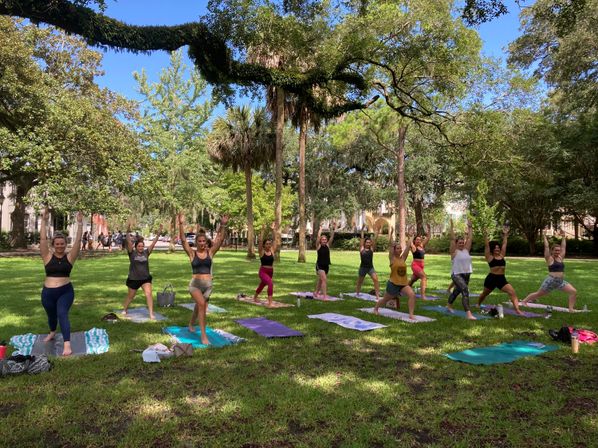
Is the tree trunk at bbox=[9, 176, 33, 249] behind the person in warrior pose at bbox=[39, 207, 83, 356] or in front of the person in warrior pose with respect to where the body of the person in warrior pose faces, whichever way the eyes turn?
behind

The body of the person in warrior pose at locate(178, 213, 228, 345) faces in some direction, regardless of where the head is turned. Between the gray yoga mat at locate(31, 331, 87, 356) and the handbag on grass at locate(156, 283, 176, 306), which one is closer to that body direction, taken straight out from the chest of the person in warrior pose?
the gray yoga mat

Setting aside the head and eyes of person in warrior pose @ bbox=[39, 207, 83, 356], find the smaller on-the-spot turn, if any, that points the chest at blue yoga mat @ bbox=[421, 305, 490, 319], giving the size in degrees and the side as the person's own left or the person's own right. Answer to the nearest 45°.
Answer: approximately 90° to the person's own left

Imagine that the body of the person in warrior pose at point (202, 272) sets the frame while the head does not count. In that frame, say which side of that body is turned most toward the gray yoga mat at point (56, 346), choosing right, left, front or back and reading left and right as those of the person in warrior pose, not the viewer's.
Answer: right

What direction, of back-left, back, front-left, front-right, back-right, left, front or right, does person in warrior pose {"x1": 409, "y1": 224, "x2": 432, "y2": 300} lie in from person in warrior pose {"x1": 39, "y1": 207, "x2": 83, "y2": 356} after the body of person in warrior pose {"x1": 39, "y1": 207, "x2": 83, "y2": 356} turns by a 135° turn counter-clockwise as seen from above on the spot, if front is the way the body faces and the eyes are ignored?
front-right

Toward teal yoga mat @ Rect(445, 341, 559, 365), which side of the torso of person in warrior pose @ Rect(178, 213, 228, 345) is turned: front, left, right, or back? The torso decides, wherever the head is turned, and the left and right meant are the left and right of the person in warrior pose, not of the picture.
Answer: left

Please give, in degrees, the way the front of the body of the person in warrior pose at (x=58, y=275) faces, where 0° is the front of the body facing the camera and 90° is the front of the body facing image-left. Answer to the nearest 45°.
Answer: approximately 0°

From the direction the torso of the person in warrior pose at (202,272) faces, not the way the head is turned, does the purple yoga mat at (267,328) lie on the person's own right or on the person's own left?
on the person's own left

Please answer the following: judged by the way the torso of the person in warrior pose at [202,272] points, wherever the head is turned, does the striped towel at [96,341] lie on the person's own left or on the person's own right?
on the person's own right

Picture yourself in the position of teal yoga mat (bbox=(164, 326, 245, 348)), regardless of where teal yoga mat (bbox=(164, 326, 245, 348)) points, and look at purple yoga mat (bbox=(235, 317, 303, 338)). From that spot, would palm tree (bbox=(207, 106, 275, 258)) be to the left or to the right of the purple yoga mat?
left

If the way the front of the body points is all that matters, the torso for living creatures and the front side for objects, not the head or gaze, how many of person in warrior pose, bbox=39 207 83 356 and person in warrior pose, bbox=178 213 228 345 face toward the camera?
2

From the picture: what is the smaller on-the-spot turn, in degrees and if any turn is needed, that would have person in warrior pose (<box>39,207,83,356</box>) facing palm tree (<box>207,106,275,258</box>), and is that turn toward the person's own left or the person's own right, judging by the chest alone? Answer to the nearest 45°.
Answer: approximately 135° to the person's own left

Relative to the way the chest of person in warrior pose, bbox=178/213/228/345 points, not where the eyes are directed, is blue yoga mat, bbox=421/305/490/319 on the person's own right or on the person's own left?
on the person's own left

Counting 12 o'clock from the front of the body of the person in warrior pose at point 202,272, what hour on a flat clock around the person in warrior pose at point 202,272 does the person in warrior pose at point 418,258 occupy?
the person in warrior pose at point 418,258 is roughly at 8 o'clock from the person in warrior pose at point 202,272.
